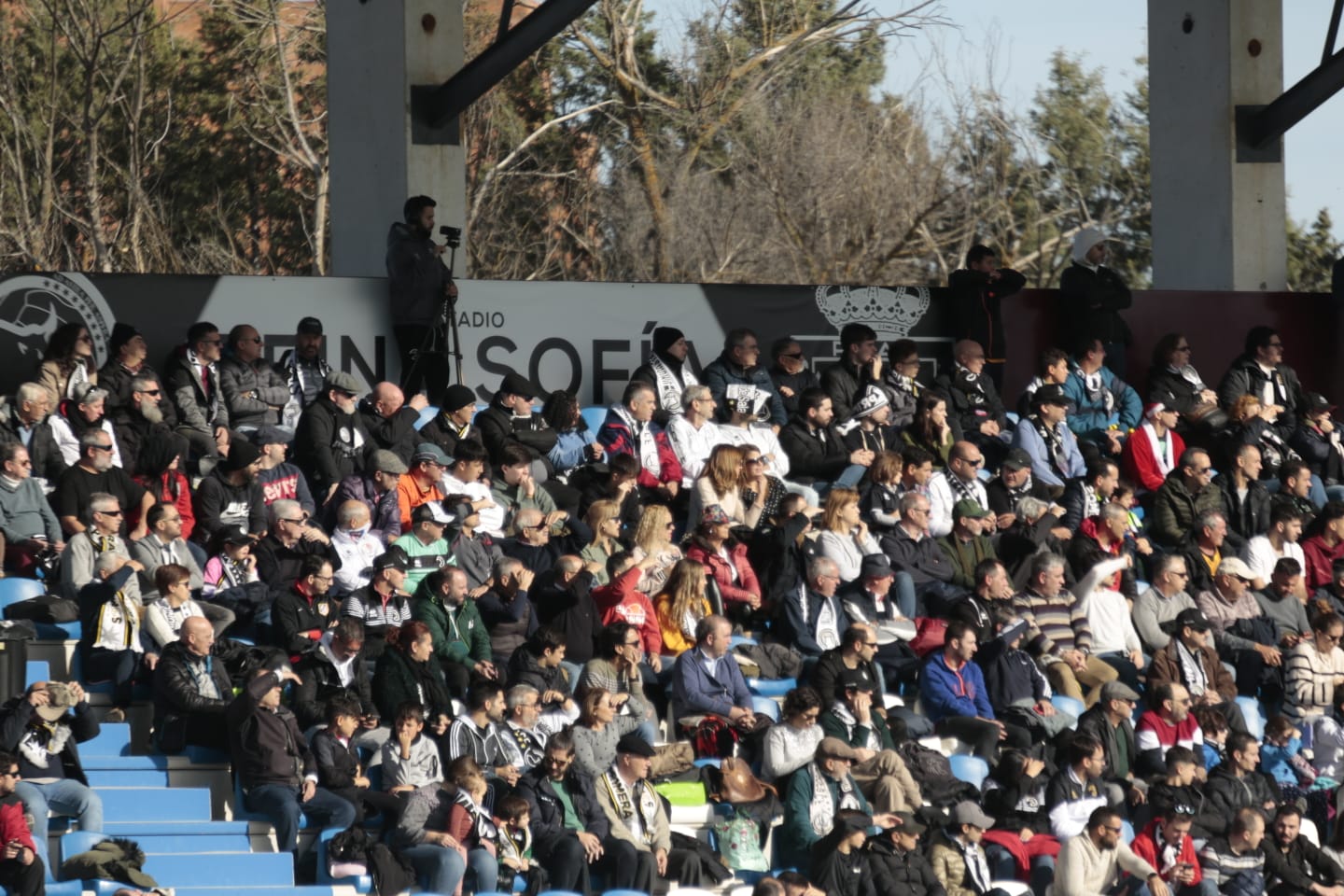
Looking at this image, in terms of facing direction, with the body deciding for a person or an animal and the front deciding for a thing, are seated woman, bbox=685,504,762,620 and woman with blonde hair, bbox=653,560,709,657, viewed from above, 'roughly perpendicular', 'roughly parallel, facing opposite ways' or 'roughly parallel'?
roughly parallel

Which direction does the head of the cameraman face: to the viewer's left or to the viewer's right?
to the viewer's right

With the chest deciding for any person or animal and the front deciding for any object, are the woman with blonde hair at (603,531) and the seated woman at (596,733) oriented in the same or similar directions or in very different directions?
same or similar directions

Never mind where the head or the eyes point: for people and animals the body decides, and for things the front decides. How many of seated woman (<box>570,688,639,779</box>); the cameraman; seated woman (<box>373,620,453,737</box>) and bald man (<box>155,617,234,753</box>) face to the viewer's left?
0

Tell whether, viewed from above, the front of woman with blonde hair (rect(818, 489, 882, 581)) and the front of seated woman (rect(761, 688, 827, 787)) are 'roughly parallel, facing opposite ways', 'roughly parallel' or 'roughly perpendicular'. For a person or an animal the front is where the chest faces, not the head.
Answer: roughly parallel

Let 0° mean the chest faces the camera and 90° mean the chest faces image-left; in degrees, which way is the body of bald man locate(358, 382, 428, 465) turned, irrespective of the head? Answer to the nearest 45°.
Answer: approximately 315°

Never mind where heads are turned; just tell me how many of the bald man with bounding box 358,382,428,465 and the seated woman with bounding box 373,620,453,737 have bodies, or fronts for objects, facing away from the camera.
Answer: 0

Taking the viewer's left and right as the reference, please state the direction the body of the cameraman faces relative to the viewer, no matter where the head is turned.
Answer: facing to the right of the viewer

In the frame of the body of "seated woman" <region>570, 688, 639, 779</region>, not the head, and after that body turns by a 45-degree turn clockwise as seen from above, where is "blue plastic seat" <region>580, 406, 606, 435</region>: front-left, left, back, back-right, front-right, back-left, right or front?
back

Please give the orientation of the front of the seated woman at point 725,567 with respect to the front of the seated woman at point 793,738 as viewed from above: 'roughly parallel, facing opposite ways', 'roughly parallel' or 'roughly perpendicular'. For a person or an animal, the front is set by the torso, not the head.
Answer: roughly parallel

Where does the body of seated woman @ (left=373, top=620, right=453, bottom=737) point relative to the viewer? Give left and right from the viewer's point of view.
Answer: facing the viewer and to the right of the viewer

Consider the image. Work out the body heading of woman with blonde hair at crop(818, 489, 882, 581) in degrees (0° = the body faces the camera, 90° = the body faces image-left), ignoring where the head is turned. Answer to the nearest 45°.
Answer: approximately 315°

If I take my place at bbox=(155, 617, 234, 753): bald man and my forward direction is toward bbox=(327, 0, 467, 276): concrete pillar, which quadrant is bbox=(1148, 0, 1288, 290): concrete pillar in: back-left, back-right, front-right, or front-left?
front-right

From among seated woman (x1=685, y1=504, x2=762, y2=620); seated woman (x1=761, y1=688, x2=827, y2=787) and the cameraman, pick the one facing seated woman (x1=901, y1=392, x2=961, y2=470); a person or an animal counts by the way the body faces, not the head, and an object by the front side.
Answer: the cameraman

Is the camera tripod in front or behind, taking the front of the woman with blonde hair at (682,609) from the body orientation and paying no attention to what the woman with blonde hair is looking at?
behind

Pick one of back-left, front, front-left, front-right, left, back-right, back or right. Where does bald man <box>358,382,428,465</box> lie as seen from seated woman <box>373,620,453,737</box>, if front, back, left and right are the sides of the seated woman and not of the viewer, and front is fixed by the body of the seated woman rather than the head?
back-left

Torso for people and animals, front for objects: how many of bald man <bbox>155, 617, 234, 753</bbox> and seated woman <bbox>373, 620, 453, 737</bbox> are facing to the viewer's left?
0
